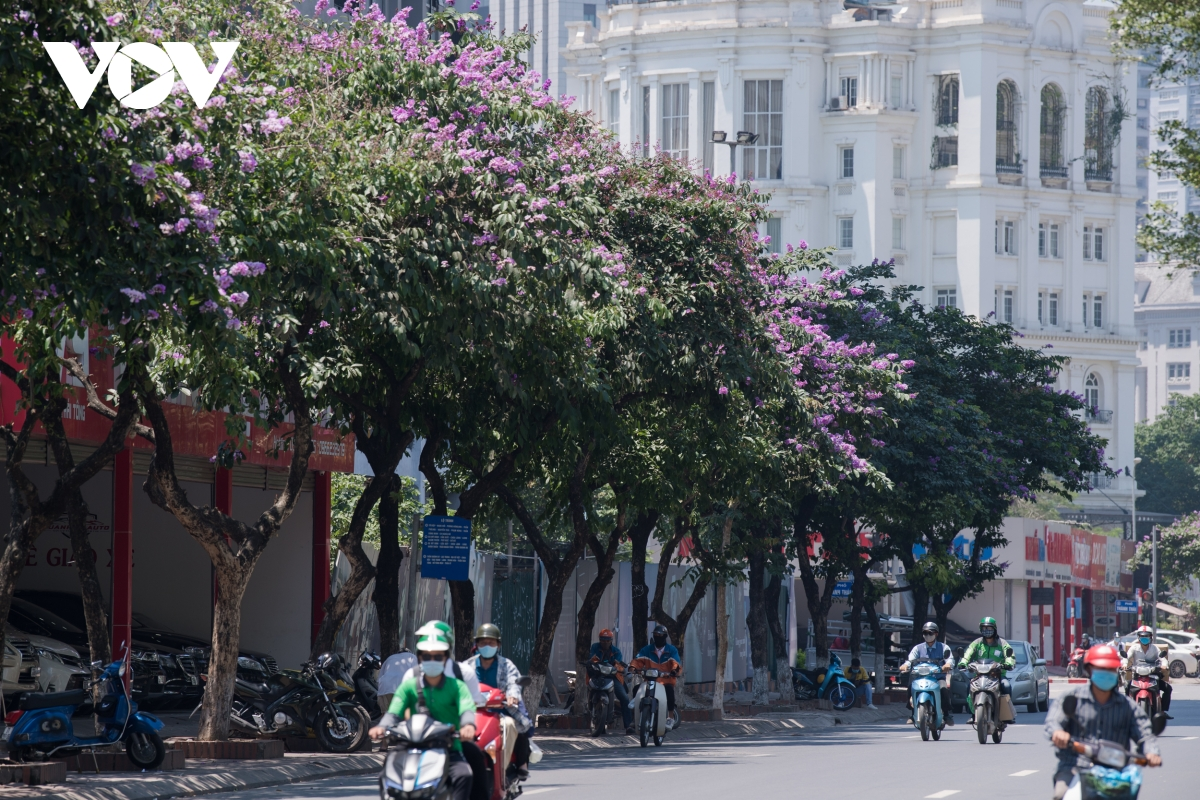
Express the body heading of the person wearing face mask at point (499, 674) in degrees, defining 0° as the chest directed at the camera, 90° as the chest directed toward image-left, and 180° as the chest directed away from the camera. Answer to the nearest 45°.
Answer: approximately 0°

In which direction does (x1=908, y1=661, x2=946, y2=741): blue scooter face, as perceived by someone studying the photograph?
facing the viewer

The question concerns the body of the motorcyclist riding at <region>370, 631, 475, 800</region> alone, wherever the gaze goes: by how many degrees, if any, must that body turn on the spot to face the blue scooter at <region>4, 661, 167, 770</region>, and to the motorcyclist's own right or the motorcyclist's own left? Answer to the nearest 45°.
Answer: approximately 135° to the motorcyclist's own right

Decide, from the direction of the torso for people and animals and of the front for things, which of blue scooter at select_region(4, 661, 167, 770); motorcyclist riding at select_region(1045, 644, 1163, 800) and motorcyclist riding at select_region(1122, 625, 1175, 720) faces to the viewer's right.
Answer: the blue scooter

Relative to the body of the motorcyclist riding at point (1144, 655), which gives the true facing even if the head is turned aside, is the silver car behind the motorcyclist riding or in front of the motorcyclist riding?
behind

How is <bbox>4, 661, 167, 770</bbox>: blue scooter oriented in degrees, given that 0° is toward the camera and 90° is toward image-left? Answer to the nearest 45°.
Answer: approximately 270°

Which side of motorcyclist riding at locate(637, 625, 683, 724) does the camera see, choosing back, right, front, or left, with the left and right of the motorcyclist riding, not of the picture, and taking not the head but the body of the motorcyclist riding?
front

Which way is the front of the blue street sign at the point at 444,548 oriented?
toward the camera

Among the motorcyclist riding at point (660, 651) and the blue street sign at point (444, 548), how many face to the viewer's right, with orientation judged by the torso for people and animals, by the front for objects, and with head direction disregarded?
0

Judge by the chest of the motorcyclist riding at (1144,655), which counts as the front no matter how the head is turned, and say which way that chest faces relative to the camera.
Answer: toward the camera

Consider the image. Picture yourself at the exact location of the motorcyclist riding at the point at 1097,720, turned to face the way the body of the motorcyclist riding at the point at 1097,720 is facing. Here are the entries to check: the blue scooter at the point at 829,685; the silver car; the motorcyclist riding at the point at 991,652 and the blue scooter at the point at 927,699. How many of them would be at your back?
4

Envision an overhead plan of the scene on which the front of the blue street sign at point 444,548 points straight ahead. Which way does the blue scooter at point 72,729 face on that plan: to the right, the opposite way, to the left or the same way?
to the left
